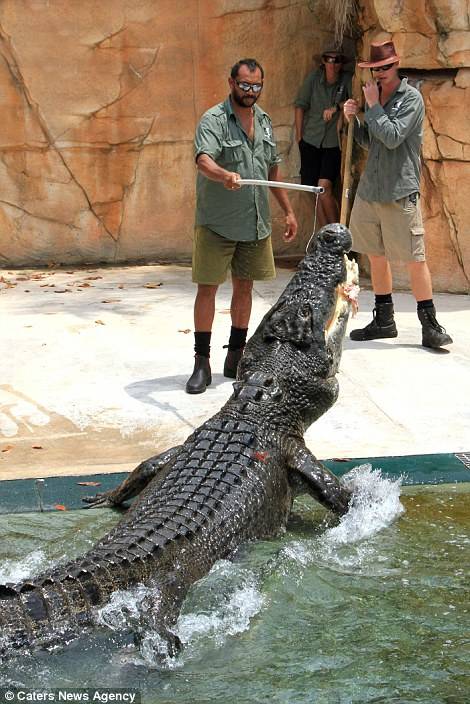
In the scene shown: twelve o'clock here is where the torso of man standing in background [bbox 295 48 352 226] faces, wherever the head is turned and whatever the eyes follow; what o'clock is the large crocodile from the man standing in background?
The large crocodile is roughly at 12 o'clock from the man standing in background.

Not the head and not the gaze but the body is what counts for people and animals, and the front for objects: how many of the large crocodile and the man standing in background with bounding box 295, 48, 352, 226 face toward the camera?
1

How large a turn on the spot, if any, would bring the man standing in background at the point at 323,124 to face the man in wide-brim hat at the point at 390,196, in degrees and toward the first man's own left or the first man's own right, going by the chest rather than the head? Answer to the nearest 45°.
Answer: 0° — they already face them

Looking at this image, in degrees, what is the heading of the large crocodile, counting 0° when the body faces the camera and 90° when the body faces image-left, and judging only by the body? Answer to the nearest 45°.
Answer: approximately 225°

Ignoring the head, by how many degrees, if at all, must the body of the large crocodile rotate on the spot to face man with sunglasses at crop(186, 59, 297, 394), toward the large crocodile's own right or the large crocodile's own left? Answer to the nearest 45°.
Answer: approximately 45° to the large crocodile's own left

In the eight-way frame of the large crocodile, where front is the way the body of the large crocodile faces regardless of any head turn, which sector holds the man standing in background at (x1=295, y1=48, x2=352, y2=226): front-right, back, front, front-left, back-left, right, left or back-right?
front-left

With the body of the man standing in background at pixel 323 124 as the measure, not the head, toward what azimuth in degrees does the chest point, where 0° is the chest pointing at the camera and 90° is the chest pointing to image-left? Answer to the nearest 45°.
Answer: approximately 0°
